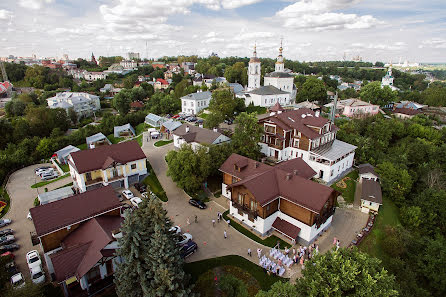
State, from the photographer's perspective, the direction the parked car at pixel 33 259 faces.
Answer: facing the viewer

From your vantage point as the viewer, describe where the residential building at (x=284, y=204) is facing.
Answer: facing the viewer and to the left of the viewer

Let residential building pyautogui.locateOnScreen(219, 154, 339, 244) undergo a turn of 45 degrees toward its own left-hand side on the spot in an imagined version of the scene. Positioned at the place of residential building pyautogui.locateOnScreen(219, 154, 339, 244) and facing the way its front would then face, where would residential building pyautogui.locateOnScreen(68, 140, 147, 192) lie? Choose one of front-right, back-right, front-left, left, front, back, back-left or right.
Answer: right

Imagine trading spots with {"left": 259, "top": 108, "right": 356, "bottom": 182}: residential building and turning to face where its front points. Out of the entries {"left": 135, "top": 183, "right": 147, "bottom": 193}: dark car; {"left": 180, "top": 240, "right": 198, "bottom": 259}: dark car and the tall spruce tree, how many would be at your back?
0

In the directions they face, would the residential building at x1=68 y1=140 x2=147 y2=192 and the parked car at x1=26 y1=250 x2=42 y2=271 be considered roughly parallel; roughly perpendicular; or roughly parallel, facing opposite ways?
roughly parallel

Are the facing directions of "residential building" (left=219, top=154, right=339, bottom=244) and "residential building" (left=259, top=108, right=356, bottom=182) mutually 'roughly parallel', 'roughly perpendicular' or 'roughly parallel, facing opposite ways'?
roughly parallel

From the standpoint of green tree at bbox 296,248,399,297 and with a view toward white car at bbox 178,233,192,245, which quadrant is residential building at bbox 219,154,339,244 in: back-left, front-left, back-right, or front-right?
front-right

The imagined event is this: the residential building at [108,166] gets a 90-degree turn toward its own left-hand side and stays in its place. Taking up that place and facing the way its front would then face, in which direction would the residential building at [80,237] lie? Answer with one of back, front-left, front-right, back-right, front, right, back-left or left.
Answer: right

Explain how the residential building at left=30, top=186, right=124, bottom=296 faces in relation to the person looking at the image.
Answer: facing the viewer and to the right of the viewer

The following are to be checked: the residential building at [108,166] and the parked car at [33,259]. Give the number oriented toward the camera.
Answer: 2

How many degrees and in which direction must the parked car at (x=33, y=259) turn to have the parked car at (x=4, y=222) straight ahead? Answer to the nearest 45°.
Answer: approximately 180°

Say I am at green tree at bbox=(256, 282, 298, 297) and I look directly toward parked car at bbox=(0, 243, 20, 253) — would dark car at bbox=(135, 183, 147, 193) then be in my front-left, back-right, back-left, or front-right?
front-right

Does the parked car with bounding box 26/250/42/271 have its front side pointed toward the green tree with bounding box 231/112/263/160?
no
